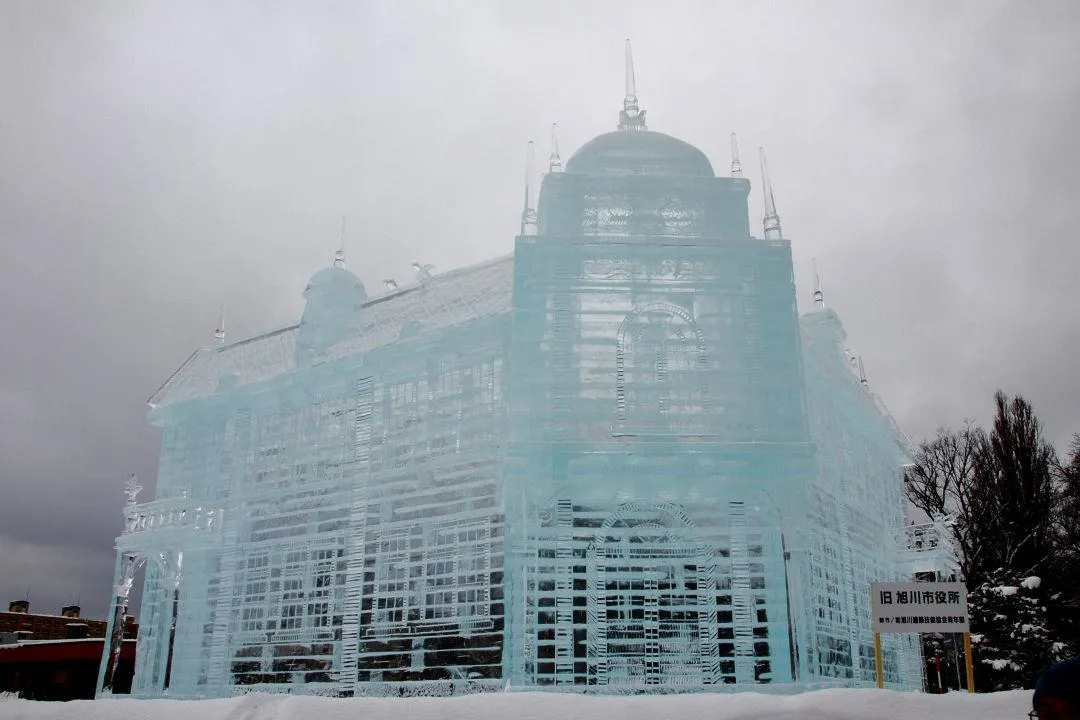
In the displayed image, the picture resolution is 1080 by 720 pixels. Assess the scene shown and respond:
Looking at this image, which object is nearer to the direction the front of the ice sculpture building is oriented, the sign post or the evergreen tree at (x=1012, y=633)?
the sign post

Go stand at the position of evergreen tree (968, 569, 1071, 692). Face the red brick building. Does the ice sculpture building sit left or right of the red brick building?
left

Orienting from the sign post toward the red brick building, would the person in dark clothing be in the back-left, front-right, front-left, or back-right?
back-left

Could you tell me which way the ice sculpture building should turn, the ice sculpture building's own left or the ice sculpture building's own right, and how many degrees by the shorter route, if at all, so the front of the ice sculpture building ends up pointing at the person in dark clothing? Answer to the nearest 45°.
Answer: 0° — it already faces them

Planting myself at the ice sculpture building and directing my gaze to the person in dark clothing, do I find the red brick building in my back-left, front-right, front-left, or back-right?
back-right

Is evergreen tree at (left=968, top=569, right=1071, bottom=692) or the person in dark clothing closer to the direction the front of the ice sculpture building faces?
the person in dark clothing

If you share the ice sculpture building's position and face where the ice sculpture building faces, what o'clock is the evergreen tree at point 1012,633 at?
The evergreen tree is roughly at 8 o'clock from the ice sculpture building.

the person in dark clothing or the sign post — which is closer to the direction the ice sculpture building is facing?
the person in dark clothing

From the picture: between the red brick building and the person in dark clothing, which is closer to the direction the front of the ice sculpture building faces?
the person in dark clothing

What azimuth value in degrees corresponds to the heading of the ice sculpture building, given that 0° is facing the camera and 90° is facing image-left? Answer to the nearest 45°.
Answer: approximately 0°
